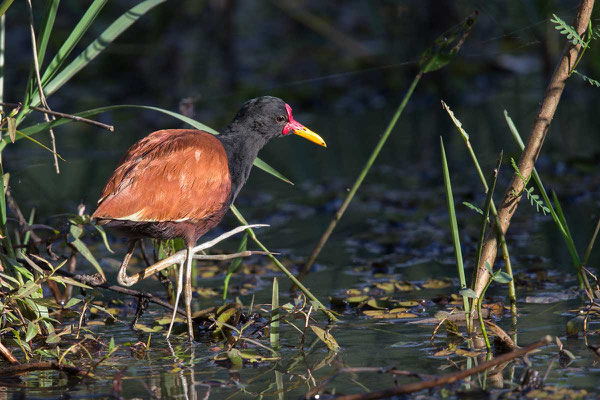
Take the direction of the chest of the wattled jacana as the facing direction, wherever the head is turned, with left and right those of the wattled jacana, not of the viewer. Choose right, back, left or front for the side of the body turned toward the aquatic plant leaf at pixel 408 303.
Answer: front

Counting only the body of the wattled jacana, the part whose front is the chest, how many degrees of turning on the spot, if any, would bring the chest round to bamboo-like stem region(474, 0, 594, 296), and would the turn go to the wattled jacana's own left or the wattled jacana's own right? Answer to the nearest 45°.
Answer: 0° — it already faces it

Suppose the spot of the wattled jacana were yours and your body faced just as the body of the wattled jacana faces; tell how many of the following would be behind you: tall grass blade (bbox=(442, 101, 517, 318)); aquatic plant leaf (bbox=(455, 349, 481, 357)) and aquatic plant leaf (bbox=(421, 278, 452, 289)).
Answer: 0

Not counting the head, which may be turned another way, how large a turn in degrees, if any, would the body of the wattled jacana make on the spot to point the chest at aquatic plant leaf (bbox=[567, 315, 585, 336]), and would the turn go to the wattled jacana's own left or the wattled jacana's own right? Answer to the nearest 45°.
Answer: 0° — it already faces it

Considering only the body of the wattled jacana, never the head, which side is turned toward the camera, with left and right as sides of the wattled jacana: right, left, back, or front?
right

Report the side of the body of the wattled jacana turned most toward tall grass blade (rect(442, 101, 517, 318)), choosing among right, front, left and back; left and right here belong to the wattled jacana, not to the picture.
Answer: front

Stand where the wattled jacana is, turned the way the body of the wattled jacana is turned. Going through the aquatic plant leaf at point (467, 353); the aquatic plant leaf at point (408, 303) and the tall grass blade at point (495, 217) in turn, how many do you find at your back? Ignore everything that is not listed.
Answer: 0

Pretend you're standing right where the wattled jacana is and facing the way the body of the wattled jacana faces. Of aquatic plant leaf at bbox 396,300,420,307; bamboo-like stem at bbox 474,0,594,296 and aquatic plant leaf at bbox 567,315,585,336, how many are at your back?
0

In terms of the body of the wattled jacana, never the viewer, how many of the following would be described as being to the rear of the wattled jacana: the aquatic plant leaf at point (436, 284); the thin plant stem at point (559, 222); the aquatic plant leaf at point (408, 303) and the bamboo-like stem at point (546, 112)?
0

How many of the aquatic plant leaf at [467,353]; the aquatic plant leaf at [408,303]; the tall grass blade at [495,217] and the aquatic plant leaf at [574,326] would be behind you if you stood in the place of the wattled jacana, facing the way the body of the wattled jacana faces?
0
